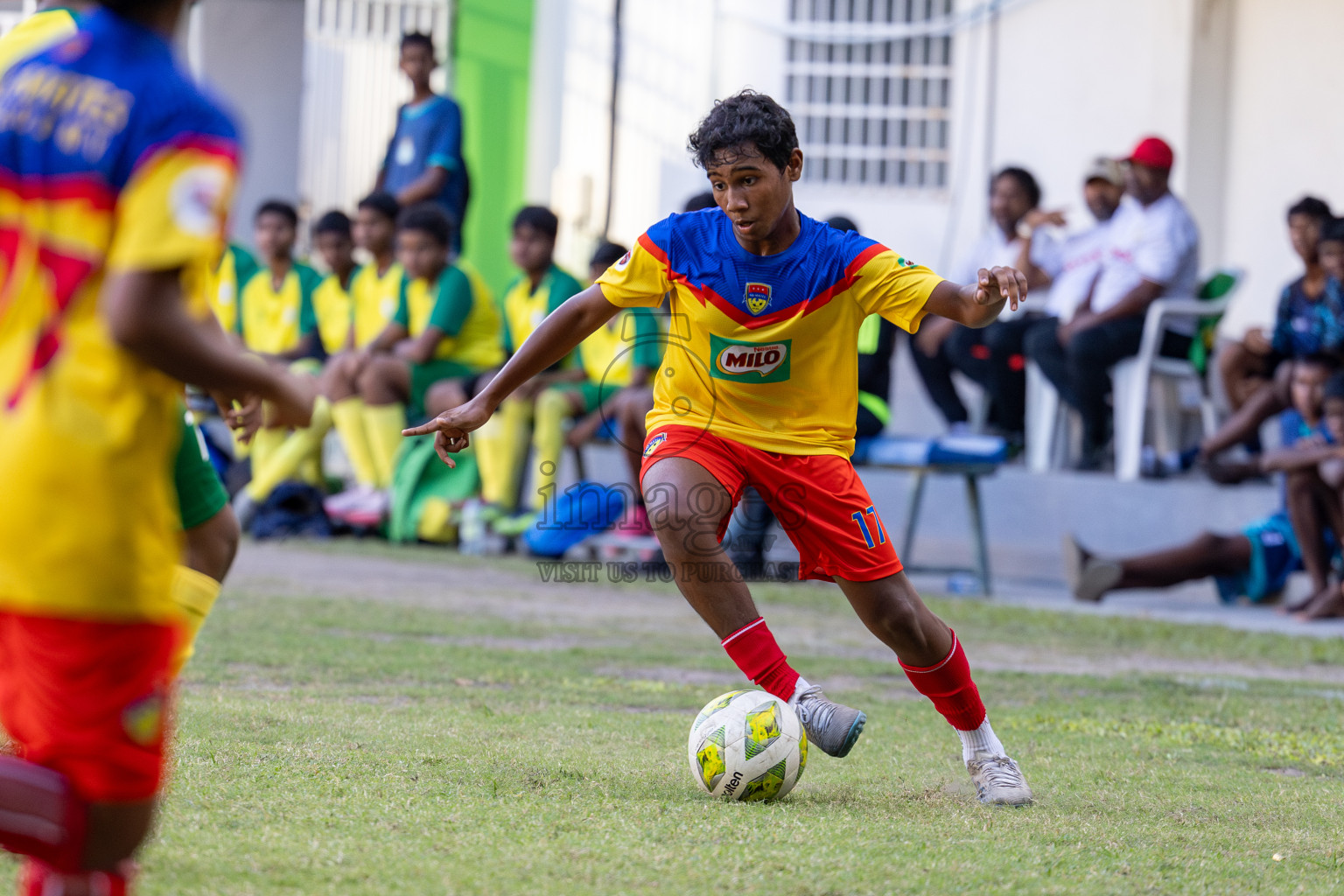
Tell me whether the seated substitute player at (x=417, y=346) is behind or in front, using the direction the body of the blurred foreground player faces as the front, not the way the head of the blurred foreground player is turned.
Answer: in front

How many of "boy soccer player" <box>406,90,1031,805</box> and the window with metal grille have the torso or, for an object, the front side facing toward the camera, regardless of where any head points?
2

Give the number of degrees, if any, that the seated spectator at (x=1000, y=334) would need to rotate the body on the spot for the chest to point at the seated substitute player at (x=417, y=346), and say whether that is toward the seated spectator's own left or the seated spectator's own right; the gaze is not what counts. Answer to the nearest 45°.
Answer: approximately 45° to the seated spectator's own right

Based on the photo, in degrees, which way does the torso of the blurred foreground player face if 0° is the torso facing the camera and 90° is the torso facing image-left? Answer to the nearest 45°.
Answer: approximately 225°

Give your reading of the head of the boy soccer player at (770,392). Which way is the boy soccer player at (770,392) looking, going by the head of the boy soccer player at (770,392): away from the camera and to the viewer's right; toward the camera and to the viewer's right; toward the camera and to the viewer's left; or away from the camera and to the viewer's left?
toward the camera and to the viewer's left

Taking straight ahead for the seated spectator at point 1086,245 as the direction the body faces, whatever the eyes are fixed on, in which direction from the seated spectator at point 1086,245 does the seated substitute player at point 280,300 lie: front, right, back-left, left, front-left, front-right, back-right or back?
front-right

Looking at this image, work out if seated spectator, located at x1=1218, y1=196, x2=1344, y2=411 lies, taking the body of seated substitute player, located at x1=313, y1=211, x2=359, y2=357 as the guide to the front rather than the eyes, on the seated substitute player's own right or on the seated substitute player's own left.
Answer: on the seated substitute player's own left

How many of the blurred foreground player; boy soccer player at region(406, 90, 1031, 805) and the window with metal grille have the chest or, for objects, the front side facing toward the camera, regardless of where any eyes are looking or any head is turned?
2
